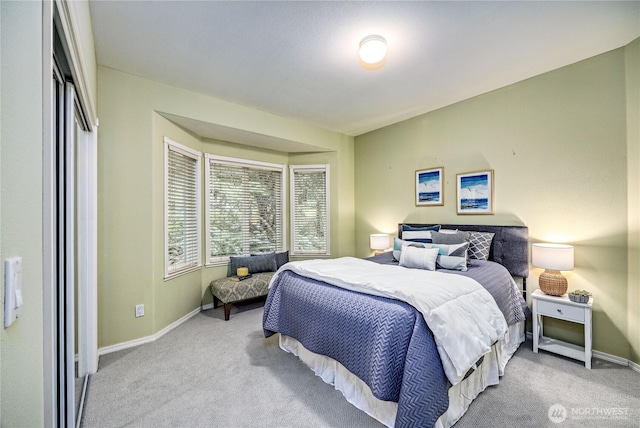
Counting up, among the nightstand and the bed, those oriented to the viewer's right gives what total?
0

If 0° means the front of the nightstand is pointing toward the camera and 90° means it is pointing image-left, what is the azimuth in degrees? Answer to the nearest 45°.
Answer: approximately 45°

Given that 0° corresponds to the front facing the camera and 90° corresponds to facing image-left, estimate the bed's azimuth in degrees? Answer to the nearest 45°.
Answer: approximately 45°

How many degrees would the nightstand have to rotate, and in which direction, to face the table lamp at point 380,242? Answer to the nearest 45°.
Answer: approximately 45° to its right

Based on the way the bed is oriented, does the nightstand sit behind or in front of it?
behind

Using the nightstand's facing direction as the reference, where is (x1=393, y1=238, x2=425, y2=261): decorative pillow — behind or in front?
in front

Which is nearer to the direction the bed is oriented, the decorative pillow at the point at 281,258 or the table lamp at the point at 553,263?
the decorative pillow

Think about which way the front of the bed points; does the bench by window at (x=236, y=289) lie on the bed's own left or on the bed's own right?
on the bed's own right
